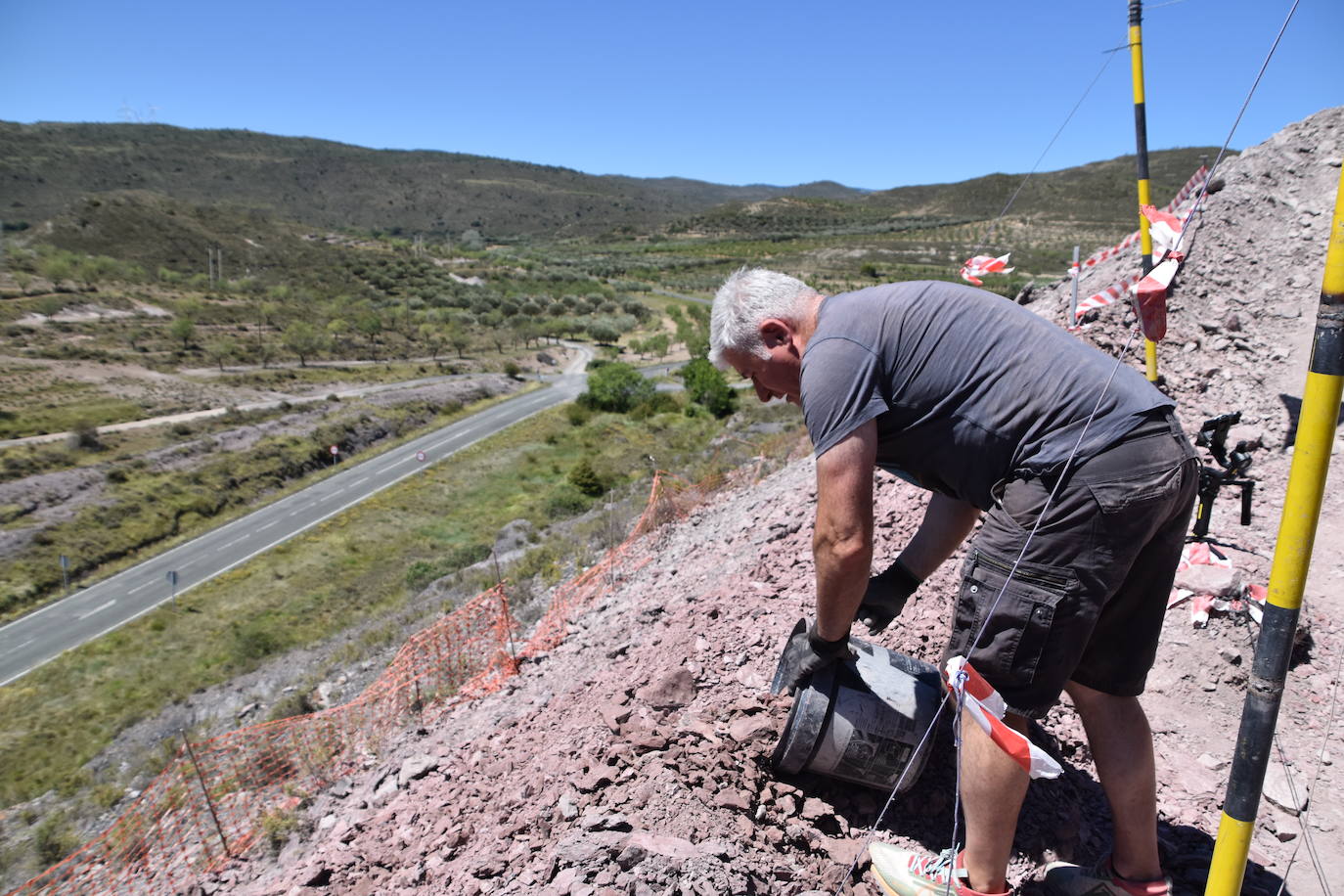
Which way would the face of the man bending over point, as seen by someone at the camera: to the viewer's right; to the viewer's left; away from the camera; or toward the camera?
to the viewer's left

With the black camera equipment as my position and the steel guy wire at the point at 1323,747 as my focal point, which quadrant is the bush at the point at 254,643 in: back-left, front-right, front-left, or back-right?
back-right

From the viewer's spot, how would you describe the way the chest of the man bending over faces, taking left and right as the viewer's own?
facing to the left of the viewer

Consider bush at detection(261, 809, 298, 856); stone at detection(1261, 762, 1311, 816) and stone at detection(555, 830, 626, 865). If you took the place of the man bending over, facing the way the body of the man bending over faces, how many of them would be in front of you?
2

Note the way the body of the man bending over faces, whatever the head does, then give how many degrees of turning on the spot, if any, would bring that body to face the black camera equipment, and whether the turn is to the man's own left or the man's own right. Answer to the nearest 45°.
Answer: approximately 135° to the man's own right

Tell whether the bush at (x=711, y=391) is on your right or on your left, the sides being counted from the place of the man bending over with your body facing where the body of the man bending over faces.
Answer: on your right

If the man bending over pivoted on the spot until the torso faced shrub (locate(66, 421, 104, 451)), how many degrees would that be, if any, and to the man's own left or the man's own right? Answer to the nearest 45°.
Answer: approximately 45° to the man's own right

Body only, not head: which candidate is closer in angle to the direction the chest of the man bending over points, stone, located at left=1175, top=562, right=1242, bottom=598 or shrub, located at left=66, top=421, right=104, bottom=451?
the shrub

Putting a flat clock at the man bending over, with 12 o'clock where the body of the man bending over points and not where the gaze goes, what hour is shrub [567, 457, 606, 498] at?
The shrub is roughly at 2 o'clock from the man bending over.

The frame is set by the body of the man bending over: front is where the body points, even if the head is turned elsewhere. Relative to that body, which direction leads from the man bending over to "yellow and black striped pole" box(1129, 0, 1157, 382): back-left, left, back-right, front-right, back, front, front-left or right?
right

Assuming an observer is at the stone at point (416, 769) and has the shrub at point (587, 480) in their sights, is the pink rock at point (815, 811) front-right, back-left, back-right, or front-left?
back-right

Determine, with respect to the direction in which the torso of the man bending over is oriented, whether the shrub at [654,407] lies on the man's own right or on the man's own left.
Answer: on the man's own right
